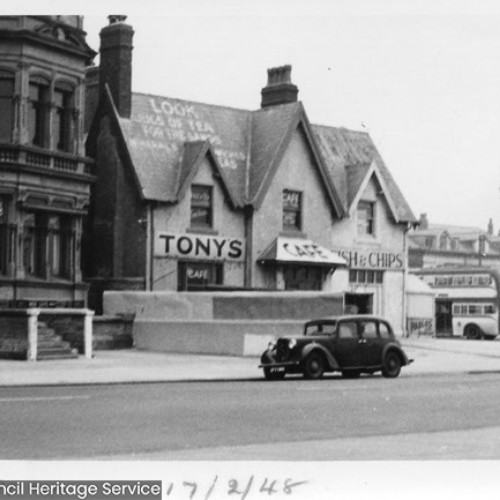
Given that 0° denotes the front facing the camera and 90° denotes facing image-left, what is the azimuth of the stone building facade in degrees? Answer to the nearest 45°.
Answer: approximately 315°

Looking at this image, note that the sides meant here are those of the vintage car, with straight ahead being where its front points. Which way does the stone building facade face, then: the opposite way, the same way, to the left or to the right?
to the left

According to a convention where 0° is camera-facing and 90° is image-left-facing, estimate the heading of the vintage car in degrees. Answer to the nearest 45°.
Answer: approximately 45°

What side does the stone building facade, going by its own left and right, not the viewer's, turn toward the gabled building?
left

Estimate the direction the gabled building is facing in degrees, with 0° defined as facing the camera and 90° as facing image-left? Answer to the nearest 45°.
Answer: approximately 315°

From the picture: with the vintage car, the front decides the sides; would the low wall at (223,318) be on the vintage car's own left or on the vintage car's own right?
on the vintage car's own right

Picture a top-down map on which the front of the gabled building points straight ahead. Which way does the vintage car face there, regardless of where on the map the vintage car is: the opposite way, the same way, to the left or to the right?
to the right
